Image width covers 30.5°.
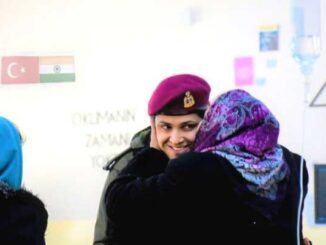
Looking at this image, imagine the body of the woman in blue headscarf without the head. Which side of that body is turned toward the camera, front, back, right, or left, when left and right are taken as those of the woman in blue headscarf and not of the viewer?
back

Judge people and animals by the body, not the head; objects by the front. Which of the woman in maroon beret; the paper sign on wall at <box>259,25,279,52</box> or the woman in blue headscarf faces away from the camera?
the woman in blue headscarf

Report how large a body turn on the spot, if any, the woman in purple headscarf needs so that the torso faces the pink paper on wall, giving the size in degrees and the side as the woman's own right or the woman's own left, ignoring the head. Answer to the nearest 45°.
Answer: approximately 45° to the woman's own right

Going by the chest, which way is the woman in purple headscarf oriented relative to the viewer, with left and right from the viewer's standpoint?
facing away from the viewer and to the left of the viewer

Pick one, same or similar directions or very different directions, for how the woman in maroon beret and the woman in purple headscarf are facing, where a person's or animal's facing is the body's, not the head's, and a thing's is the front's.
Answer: very different directions

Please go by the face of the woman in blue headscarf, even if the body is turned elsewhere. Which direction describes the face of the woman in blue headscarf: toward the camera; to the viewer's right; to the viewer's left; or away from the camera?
away from the camera

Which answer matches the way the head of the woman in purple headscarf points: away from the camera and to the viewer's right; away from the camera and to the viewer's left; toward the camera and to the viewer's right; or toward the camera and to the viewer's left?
away from the camera and to the viewer's left

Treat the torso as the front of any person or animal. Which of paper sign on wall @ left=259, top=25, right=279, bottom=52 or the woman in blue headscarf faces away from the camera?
the woman in blue headscarf

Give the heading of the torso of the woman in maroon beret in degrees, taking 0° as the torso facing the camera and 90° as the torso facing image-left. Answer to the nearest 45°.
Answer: approximately 315°

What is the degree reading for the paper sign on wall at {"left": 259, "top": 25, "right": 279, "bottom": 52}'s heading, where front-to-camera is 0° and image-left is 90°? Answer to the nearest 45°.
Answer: approximately 0°

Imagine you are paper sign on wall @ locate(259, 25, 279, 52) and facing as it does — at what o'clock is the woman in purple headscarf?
The woman in purple headscarf is roughly at 12 o'clock from the paper sign on wall.

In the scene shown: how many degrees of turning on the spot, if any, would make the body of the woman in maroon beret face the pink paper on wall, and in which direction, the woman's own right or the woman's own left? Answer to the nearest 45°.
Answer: approximately 90° to the woman's own left
